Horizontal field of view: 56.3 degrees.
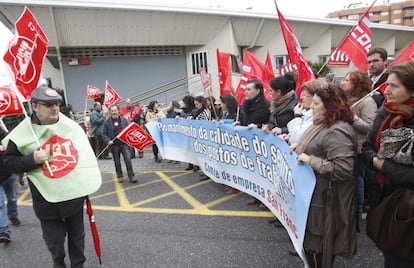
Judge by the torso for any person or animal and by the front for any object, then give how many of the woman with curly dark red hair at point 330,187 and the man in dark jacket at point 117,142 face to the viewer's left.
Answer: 1

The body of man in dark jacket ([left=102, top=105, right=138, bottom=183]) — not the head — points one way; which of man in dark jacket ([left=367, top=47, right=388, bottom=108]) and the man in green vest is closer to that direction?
the man in green vest

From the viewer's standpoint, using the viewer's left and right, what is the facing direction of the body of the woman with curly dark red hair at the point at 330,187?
facing to the left of the viewer

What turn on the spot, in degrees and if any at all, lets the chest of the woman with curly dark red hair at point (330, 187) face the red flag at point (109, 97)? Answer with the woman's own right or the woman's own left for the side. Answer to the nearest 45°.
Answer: approximately 45° to the woman's own right

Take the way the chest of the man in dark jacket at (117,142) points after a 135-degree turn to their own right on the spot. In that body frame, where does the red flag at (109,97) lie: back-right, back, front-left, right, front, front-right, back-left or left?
front-right

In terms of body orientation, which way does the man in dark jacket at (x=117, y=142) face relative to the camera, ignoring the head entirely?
toward the camera

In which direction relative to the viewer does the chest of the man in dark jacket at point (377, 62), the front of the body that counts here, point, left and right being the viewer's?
facing the viewer and to the left of the viewer

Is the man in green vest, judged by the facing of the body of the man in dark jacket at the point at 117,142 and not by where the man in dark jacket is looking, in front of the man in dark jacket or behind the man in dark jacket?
in front

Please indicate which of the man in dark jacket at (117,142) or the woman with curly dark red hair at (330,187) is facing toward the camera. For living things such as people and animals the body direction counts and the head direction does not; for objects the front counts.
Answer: the man in dark jacket

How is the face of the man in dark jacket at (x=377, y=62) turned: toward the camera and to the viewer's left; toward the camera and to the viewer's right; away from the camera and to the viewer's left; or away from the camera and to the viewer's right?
toward the camera and to the viewer's left

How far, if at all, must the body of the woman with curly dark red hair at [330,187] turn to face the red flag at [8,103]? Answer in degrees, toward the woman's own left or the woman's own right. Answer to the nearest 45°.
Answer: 0° — they already face it

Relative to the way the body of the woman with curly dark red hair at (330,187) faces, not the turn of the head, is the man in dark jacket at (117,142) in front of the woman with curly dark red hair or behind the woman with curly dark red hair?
in front

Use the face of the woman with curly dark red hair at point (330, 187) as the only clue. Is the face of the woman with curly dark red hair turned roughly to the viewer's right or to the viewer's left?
to the viewer's left

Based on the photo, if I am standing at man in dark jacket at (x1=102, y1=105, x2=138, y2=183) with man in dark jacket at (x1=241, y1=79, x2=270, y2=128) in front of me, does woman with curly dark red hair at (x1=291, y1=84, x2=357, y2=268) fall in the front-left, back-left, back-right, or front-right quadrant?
front-right

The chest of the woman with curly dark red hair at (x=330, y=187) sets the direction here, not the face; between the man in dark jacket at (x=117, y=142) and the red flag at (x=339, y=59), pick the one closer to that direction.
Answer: the man in dark jacket
